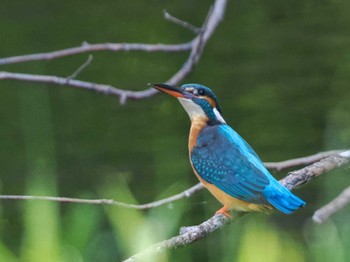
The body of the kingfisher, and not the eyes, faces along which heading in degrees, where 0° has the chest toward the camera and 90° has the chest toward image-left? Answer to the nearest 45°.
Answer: approximately 90°
